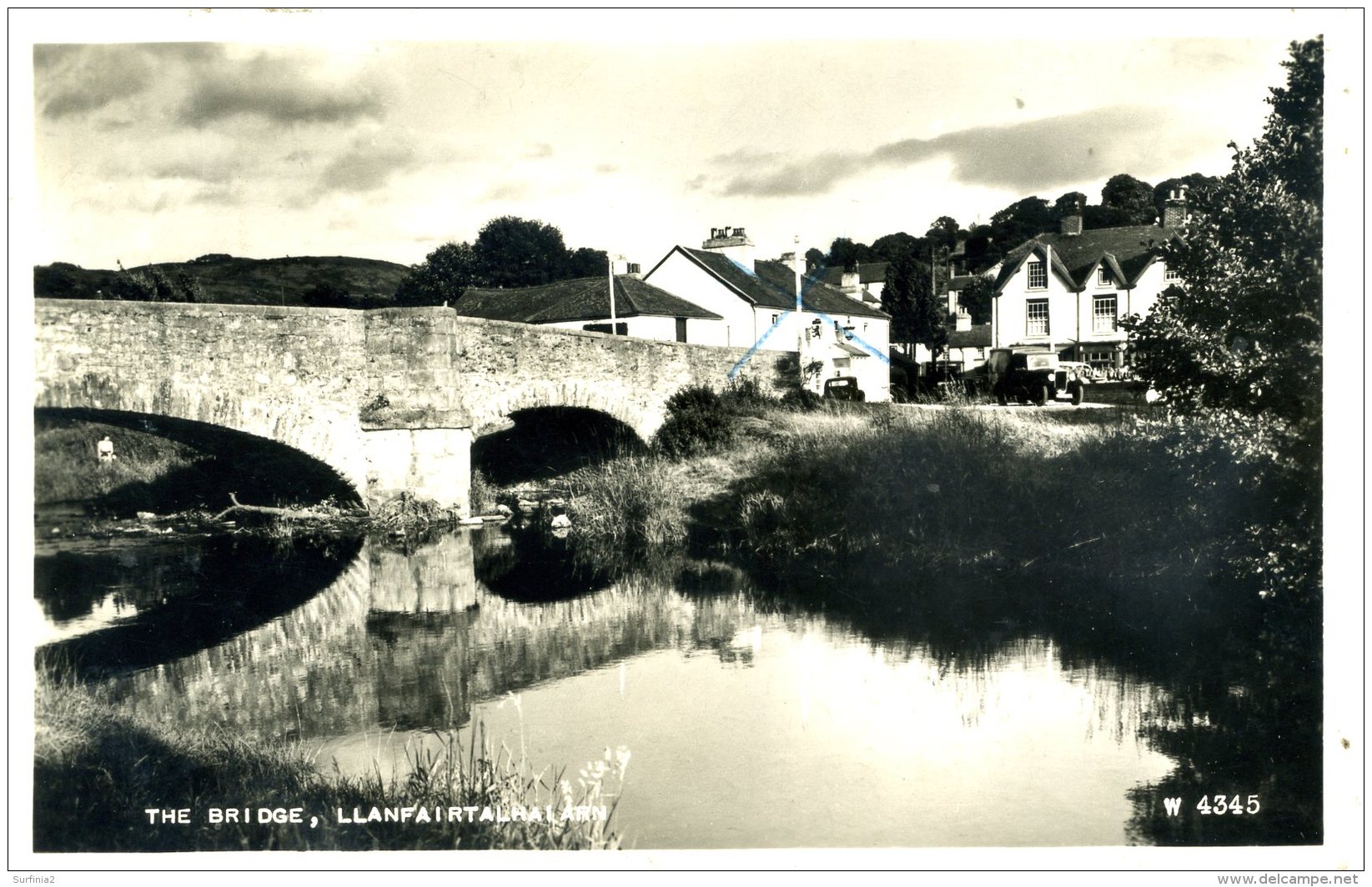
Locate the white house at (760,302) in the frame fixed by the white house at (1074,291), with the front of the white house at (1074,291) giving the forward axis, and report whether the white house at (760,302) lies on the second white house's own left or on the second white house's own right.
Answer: on the second white house's own right

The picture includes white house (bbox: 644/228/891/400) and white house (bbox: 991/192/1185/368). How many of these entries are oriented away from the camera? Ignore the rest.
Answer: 0

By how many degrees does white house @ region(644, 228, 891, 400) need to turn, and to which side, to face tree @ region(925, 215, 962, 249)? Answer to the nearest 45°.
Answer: approximately 90° to its left

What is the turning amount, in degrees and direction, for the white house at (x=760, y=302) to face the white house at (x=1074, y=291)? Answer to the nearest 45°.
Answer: approximately 45° to its left

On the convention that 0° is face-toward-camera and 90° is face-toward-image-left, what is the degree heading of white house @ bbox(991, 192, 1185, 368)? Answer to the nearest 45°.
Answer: approximately 0°

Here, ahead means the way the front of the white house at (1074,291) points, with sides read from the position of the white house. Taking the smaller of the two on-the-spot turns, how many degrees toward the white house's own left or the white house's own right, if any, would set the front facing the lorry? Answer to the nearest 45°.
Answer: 0° — it already faces it

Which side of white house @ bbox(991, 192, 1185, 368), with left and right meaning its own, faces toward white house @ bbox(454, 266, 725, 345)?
right

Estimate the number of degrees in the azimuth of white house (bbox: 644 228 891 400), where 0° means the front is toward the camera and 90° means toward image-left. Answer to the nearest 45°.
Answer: approximately 315°
